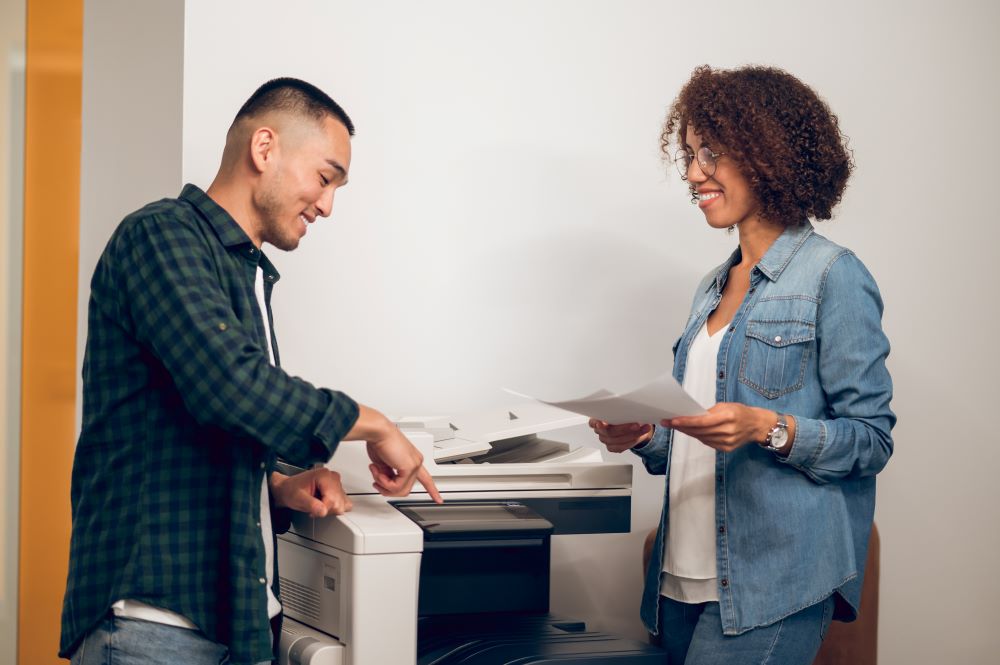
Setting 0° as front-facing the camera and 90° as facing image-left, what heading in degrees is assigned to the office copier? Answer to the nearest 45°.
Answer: approximately 0°

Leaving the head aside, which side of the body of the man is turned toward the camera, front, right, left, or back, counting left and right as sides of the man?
right

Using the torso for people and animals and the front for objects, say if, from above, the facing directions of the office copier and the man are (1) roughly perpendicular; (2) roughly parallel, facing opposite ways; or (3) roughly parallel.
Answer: roughly perpendicular

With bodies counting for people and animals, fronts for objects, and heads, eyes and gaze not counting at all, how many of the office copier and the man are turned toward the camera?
1

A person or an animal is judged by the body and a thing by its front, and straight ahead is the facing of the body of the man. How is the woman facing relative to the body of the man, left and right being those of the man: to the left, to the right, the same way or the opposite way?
the opposite way
